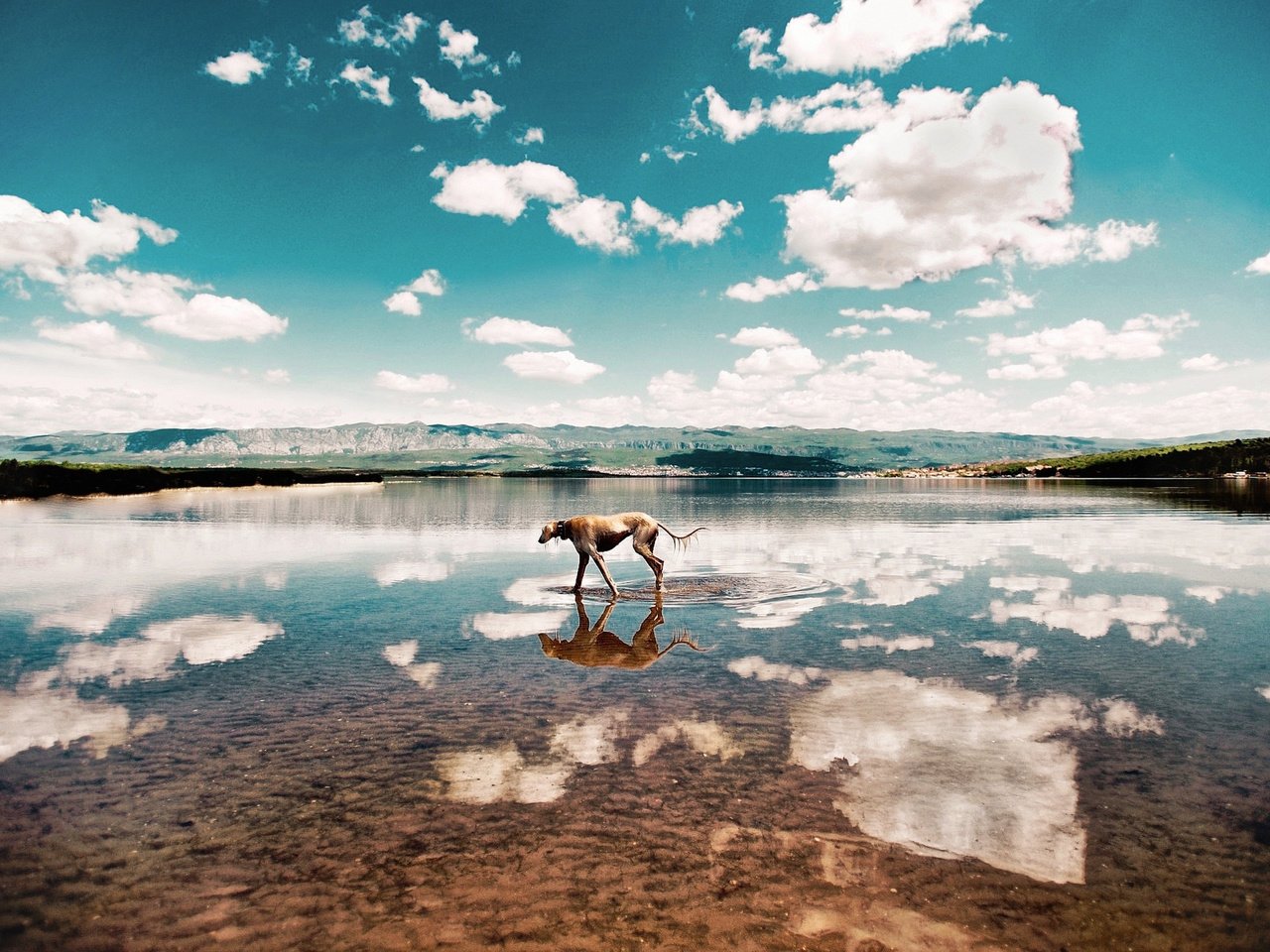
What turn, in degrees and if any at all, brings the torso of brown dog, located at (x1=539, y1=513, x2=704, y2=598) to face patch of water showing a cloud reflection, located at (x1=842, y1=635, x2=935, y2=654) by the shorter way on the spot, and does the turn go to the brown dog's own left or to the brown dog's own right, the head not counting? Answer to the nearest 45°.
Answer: approximately 135° to the brown dog's own left

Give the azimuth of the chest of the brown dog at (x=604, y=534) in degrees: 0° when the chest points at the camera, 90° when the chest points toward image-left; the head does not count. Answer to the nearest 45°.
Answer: approximately 90°
